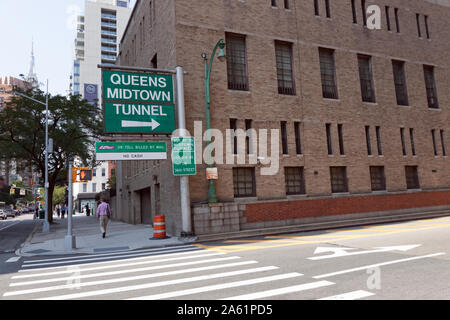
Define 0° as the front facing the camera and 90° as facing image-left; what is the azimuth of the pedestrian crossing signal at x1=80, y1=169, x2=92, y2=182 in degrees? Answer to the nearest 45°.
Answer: approximately 0°

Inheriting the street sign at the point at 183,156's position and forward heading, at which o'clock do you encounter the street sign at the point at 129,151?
the street sign at the point at 129,151 is roughly at 3 o'clock from the street sign at the point at 183,156.

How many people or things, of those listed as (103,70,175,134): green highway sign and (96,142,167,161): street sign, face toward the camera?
2

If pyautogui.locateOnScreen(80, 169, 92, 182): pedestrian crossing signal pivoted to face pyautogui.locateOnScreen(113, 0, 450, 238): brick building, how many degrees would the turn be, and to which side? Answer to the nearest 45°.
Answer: approximately 90° to its left

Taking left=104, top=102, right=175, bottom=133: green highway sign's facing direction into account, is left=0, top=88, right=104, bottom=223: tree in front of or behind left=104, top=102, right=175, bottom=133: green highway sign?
behind

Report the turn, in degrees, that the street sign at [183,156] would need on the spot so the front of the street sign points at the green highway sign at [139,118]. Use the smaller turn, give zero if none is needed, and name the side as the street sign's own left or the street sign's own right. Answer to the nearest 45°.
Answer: approximately 90° to the street sign's own right
